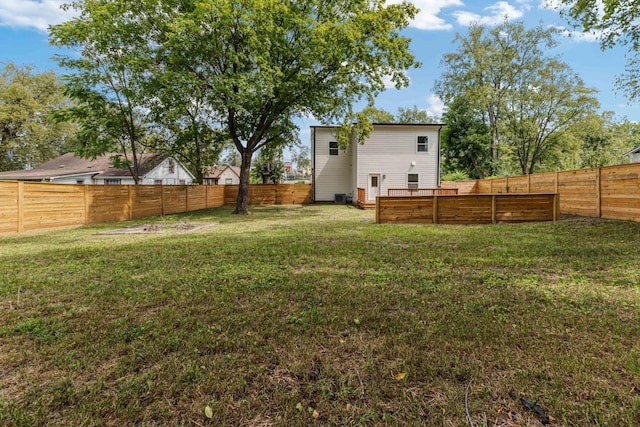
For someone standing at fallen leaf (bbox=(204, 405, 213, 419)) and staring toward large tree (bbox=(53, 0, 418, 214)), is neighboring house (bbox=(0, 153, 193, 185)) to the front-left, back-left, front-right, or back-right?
front-left

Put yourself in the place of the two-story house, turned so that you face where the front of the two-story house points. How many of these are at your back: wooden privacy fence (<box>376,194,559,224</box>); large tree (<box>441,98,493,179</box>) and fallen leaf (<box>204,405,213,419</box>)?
2

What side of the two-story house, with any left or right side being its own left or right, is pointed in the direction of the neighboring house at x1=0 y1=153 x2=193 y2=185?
left

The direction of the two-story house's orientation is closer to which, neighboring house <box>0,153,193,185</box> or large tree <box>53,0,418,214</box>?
the neighboring house

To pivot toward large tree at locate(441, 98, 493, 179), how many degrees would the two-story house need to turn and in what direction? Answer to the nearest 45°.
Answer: approximately 45° to its right

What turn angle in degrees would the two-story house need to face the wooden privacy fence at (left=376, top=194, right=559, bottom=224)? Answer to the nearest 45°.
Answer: approximately 180°

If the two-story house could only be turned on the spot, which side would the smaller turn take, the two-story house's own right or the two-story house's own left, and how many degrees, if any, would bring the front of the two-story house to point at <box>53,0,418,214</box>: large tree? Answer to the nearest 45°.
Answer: approximately 135° to the two-story house's own left

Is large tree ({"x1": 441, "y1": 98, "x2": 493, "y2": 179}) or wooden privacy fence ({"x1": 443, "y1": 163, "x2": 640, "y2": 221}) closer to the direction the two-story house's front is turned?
the large tree

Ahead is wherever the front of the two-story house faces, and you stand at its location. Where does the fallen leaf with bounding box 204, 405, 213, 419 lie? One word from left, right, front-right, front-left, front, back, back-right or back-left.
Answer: back

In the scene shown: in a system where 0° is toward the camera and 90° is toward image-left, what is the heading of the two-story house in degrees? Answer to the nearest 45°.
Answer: approximately 180°

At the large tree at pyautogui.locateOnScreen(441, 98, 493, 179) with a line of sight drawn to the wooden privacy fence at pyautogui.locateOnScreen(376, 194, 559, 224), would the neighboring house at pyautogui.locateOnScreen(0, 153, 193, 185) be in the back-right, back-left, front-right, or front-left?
front-right
